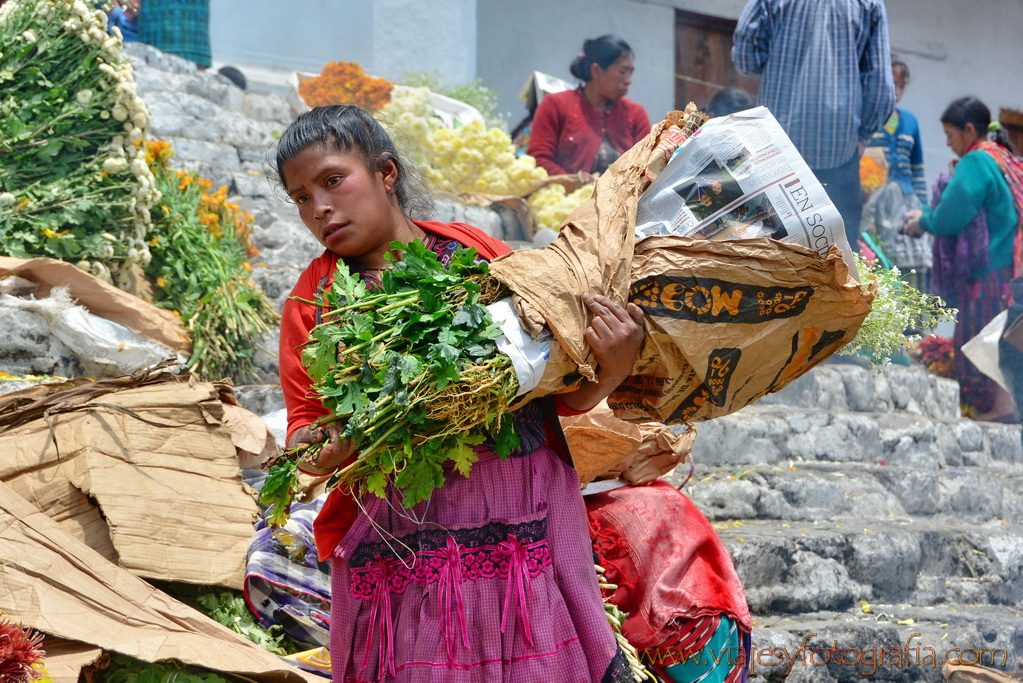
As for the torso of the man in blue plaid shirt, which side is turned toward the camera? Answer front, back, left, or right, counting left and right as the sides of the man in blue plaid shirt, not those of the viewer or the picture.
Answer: back

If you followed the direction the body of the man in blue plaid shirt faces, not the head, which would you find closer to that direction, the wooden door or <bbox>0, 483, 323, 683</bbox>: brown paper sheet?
the wooden door

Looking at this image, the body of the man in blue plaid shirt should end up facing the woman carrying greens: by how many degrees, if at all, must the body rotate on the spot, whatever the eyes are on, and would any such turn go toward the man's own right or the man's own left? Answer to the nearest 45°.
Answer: approximately 180°

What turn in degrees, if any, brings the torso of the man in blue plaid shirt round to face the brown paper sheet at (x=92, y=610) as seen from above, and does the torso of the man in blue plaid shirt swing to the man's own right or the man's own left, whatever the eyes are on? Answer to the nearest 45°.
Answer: approximately 180°

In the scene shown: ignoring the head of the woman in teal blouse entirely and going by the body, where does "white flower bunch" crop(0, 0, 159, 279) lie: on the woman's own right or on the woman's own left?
on the woman's own left

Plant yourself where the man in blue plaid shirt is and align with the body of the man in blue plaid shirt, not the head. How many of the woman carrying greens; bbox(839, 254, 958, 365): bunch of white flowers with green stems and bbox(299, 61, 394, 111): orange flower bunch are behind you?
2

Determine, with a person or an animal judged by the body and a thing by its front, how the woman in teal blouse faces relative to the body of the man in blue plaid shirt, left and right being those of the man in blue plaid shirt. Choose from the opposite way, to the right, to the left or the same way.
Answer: to the left

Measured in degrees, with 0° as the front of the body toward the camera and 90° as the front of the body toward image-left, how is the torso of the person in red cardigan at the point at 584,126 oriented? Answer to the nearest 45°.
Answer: approximately 315°

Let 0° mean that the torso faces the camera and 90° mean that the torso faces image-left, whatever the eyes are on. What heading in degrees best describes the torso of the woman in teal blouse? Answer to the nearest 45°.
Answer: approximately 90°

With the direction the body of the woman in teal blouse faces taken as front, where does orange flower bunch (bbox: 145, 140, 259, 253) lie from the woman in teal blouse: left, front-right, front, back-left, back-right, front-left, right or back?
front-left

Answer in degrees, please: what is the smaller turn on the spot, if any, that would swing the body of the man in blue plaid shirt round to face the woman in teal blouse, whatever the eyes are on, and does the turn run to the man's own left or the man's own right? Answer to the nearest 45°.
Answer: approximately 45° to the man's own right
